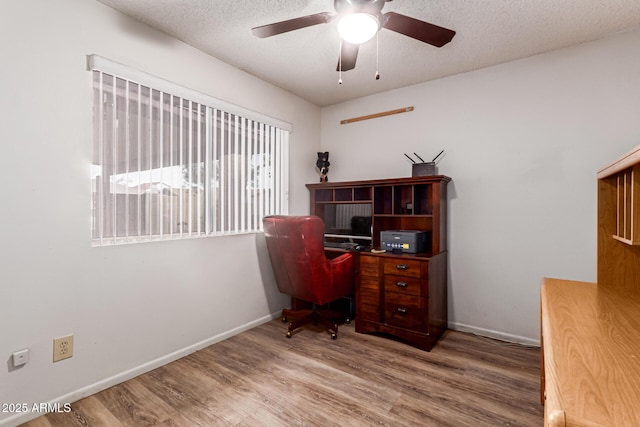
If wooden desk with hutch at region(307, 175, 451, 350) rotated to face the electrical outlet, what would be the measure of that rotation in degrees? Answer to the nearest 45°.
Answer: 0° — it already faces it

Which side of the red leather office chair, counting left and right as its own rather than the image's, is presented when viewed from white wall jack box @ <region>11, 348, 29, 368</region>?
back

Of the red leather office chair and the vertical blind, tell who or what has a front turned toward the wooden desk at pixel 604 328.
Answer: the vertical blind

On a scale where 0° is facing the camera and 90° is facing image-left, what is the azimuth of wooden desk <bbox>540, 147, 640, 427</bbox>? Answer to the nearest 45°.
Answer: approximately 90°

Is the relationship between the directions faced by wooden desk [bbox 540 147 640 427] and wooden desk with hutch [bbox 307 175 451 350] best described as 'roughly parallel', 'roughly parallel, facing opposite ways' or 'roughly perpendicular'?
roughly perpendicular

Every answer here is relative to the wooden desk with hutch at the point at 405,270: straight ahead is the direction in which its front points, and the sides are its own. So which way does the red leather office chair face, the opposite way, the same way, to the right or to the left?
the opposite way

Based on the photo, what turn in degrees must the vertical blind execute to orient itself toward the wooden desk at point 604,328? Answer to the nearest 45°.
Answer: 0° — it already faces it

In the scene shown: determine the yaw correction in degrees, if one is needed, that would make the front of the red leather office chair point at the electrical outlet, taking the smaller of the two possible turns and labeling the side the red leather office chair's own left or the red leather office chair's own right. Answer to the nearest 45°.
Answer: approximately 180°

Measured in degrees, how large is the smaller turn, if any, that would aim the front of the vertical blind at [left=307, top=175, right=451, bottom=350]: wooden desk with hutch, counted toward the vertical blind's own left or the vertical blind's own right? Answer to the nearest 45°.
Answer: approximately 45° to the vertical blind's own left

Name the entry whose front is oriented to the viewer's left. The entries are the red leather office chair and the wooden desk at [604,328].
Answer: the wooden desk

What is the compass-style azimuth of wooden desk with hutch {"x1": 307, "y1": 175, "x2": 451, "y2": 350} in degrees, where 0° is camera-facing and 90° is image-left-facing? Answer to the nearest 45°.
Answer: approximately 45°

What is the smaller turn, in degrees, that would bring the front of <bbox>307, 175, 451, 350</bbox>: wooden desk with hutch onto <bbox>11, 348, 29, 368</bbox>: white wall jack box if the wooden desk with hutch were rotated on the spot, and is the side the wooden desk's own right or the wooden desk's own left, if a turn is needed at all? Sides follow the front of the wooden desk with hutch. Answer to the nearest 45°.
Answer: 0° — it already faces it

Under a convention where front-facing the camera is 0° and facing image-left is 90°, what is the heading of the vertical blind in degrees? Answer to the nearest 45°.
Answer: approximately 315°
